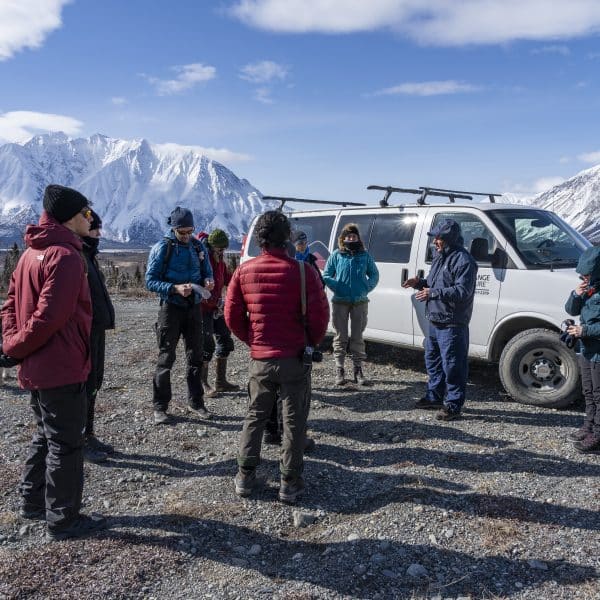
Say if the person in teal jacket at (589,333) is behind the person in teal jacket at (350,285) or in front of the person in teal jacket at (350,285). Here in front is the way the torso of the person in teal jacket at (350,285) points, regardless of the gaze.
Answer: in front

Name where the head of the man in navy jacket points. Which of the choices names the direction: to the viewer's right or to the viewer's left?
to the viewer's left

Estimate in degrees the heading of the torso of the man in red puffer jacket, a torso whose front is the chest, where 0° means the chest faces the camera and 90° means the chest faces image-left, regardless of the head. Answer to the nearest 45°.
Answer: approximately 180°

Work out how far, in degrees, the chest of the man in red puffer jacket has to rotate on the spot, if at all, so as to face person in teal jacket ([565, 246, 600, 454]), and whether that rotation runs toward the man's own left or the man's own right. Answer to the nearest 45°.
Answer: approximately 90° to the man's own right

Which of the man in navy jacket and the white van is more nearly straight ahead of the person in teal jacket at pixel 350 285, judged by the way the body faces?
the man in navy jacket

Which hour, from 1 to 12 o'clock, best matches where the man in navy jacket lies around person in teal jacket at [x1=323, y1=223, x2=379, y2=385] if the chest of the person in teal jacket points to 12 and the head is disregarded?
The man in navy jacket is roughly at 11 o'clock from the person in teal jacket.

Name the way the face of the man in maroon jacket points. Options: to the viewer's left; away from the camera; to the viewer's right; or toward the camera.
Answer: to the viewer's right

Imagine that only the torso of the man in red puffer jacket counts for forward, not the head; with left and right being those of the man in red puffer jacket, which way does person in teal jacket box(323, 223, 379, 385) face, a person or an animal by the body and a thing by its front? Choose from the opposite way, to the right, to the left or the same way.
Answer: the opposite way

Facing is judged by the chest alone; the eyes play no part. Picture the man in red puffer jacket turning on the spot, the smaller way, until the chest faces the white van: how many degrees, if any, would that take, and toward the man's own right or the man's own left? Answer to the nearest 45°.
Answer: approximately 45° to the man's own right

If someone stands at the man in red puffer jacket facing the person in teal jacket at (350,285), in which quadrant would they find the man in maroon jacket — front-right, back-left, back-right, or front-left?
back-left

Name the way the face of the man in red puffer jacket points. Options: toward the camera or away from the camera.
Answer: away from the camera
